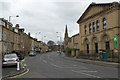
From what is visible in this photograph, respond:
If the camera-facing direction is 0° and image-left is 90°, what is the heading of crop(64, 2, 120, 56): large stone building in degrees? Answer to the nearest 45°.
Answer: approximately 45°
